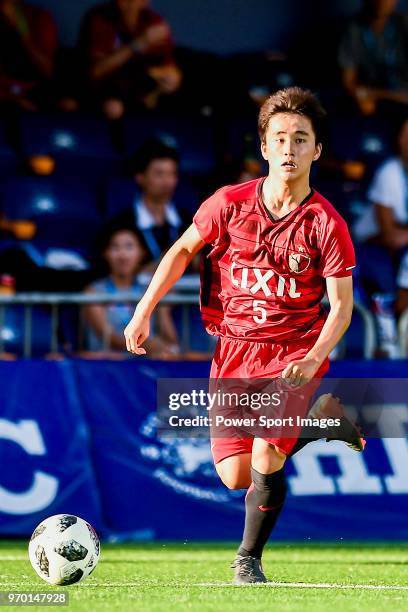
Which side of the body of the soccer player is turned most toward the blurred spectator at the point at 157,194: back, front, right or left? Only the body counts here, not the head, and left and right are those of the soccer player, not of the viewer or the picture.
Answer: back

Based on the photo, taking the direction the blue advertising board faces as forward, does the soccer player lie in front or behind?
in front

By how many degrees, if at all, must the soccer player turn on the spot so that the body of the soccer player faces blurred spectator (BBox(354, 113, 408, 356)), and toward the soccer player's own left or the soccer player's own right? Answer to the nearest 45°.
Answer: approximately 180°

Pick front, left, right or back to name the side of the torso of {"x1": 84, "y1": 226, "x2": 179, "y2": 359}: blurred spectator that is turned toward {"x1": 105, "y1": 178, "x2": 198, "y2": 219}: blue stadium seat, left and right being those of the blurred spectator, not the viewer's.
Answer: back

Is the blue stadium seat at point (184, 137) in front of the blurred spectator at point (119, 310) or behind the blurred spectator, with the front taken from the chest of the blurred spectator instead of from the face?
behind
